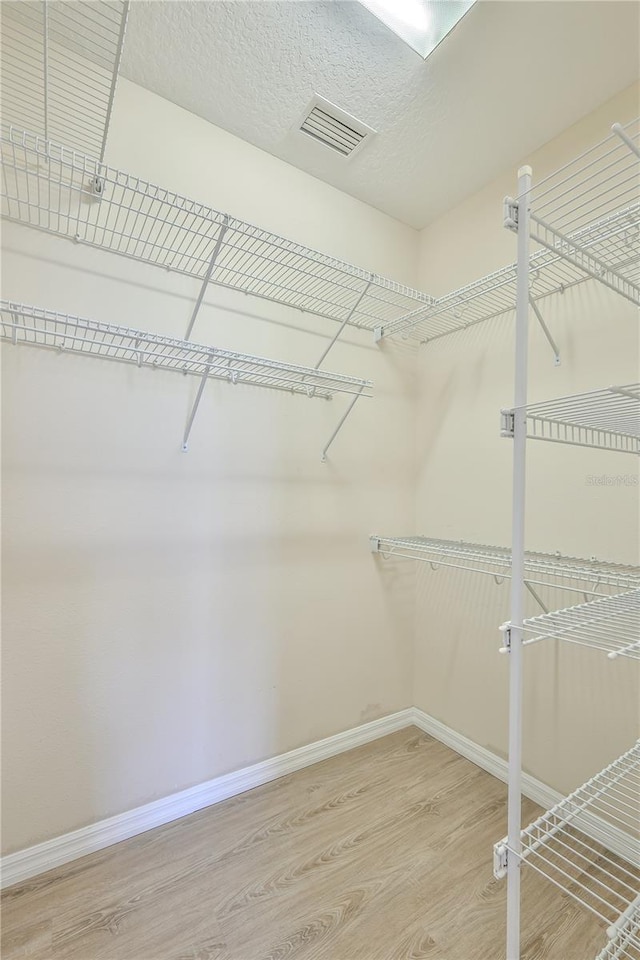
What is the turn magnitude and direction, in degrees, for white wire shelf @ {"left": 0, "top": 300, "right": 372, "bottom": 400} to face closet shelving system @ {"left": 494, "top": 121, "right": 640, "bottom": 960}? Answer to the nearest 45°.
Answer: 0° — it already faces it

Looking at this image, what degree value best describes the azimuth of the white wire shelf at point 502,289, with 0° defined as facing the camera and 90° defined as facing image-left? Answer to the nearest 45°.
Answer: approximately 45°

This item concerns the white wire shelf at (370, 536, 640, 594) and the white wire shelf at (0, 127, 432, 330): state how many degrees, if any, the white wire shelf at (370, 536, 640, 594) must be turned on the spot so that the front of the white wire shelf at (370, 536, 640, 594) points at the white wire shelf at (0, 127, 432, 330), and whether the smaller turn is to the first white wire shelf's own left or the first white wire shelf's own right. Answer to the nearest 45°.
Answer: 0° — it already faces it

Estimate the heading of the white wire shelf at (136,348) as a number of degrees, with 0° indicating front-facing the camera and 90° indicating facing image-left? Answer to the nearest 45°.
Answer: approximately 315°

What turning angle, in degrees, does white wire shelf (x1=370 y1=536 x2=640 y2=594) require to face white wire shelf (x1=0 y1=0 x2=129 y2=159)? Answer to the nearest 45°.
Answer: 0° — it already faces it
